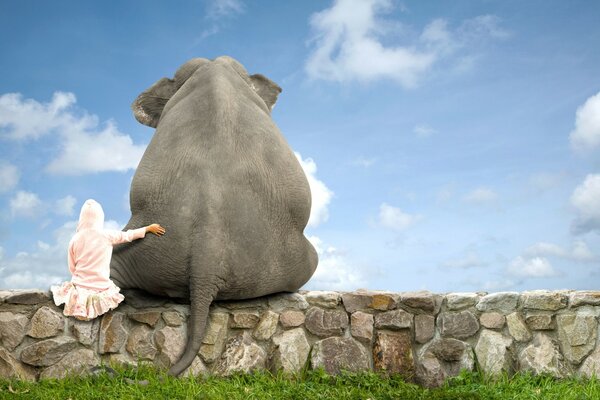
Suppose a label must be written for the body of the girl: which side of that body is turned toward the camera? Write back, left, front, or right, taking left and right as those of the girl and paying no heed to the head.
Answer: back

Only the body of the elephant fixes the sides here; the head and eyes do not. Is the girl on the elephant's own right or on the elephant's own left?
on the elephant's own left

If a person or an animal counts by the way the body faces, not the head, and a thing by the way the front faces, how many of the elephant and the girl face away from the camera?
2

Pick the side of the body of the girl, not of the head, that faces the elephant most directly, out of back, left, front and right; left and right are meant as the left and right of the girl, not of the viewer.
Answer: right

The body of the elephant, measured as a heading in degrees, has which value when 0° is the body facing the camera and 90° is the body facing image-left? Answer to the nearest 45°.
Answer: approximately 180°
